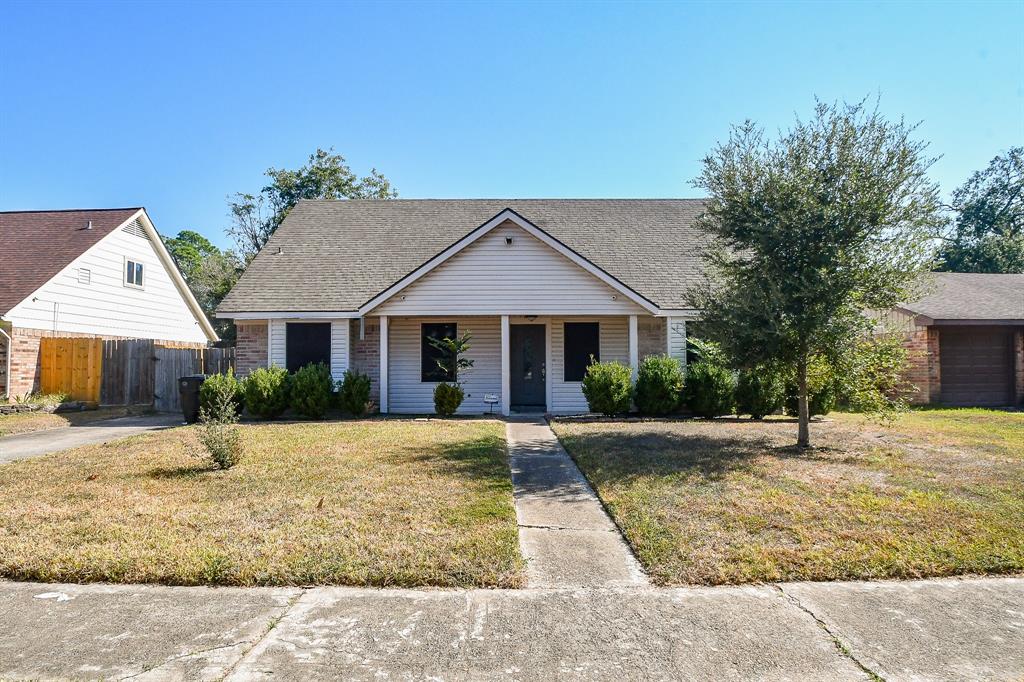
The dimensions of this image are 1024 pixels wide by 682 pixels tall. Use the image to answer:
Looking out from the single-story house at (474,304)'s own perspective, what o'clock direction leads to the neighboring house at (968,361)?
The neighboring house is roughly at 9 o'clock from the single-story house.

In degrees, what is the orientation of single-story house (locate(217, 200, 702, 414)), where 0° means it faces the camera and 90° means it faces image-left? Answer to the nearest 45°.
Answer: approximately 0°

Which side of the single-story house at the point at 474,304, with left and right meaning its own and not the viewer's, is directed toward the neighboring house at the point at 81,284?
right

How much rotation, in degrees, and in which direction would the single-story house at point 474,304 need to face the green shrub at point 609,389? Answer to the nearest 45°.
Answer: approximately 45° to its left

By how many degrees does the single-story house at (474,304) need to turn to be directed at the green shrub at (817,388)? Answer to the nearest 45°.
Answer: approximately 45° to its left

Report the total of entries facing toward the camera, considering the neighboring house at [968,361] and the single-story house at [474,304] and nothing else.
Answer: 2
